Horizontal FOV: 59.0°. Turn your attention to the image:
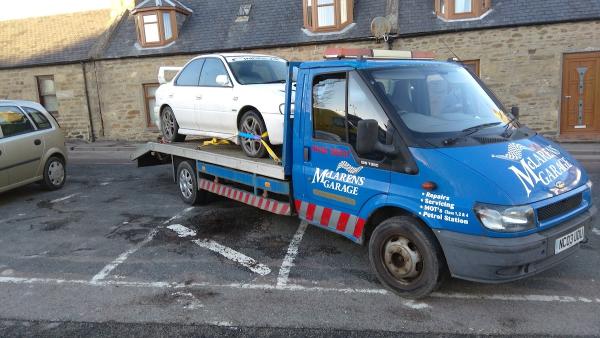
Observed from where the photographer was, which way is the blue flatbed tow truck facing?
facing the viewer and to the right of the viewer

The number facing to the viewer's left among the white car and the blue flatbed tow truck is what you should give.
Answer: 0

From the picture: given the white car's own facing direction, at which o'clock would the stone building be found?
The stone building is roughly at 8 o'clock from the white car.

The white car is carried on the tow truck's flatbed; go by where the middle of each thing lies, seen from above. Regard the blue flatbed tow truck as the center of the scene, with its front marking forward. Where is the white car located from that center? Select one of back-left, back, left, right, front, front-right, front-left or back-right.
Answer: back

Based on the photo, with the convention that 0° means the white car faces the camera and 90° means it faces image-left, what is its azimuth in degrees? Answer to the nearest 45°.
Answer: approximately 315°

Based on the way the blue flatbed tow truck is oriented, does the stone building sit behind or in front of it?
behind
